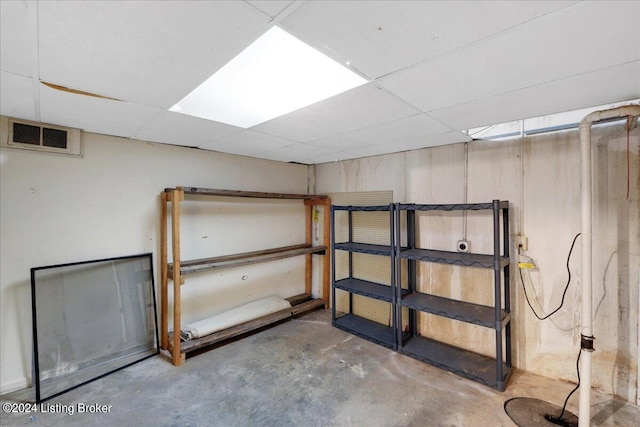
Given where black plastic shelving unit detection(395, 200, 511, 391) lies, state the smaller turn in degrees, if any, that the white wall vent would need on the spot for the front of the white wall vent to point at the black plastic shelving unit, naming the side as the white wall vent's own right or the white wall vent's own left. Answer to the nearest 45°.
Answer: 0° — it already faces it

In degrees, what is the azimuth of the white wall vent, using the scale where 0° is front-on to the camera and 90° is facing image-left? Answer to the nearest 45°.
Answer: approximately 315°

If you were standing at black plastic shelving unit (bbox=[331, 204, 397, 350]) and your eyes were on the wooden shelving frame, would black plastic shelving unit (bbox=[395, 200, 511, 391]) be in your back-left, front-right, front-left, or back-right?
back-left
